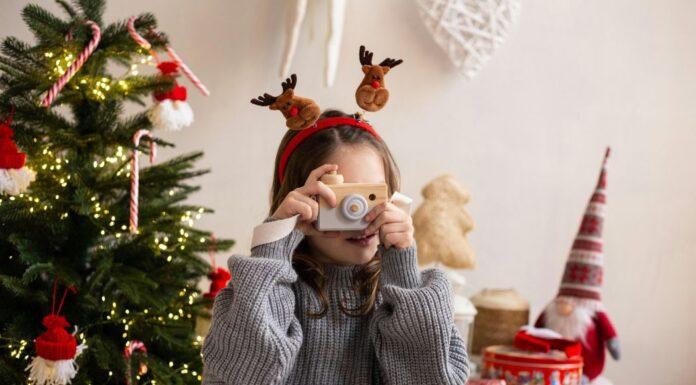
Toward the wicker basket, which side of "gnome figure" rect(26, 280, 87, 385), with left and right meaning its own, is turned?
left

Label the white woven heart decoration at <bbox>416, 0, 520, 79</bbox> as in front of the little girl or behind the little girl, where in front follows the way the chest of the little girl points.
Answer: behind

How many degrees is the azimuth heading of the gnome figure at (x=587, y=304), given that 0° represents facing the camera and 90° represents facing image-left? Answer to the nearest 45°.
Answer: approximately 45°

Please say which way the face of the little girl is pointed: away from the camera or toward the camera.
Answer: toward the camera

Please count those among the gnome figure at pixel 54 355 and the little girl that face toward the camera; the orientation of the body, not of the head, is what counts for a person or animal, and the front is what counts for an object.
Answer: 2

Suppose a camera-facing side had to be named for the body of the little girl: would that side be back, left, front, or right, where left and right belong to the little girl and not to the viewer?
front

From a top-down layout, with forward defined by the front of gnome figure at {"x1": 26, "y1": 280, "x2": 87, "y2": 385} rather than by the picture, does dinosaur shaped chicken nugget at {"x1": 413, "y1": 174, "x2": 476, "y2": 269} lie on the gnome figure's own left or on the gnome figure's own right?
on the gnome figure's own left

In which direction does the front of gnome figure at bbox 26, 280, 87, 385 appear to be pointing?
toward the camera

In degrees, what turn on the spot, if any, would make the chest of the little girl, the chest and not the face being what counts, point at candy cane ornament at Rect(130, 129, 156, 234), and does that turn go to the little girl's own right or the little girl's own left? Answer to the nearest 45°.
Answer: approximately 135° to the little girl's own right
